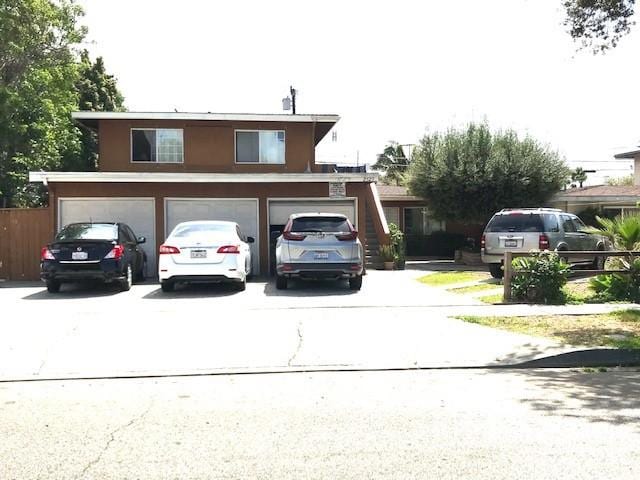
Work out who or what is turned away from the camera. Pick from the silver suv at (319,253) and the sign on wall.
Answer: the silver suv

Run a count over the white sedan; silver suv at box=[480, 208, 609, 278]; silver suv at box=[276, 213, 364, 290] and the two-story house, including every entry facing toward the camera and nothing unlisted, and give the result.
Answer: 1

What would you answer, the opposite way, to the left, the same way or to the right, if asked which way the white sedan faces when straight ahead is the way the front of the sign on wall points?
the opposite way

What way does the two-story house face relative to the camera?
toward the camera

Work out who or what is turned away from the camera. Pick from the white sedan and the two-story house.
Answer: the white sedan

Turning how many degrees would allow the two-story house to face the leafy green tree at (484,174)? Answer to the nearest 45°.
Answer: approximately 90° to its left

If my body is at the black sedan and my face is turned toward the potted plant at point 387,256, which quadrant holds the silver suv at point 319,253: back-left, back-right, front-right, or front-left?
front-right

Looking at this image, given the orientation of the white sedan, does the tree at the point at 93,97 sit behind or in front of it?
in front

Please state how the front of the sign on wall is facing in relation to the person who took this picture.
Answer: facing the viewer

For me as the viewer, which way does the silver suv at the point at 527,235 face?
facing away from the viewer and to the right of the viewer

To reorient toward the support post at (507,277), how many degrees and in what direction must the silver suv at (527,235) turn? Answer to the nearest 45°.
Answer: approximately 135° to its right

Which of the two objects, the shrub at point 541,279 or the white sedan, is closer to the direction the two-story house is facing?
the white sedan

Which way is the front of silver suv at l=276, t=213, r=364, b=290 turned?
away from the camera

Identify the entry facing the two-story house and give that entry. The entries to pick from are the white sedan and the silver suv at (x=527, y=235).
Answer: the white sedan

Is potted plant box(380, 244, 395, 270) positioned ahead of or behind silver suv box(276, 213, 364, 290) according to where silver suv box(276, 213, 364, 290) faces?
ahead

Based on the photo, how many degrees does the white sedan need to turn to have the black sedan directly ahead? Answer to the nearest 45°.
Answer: approximately 90° to its left

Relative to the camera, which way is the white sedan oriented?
away from the camera

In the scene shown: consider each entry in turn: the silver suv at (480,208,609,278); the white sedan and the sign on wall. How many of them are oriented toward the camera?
1
